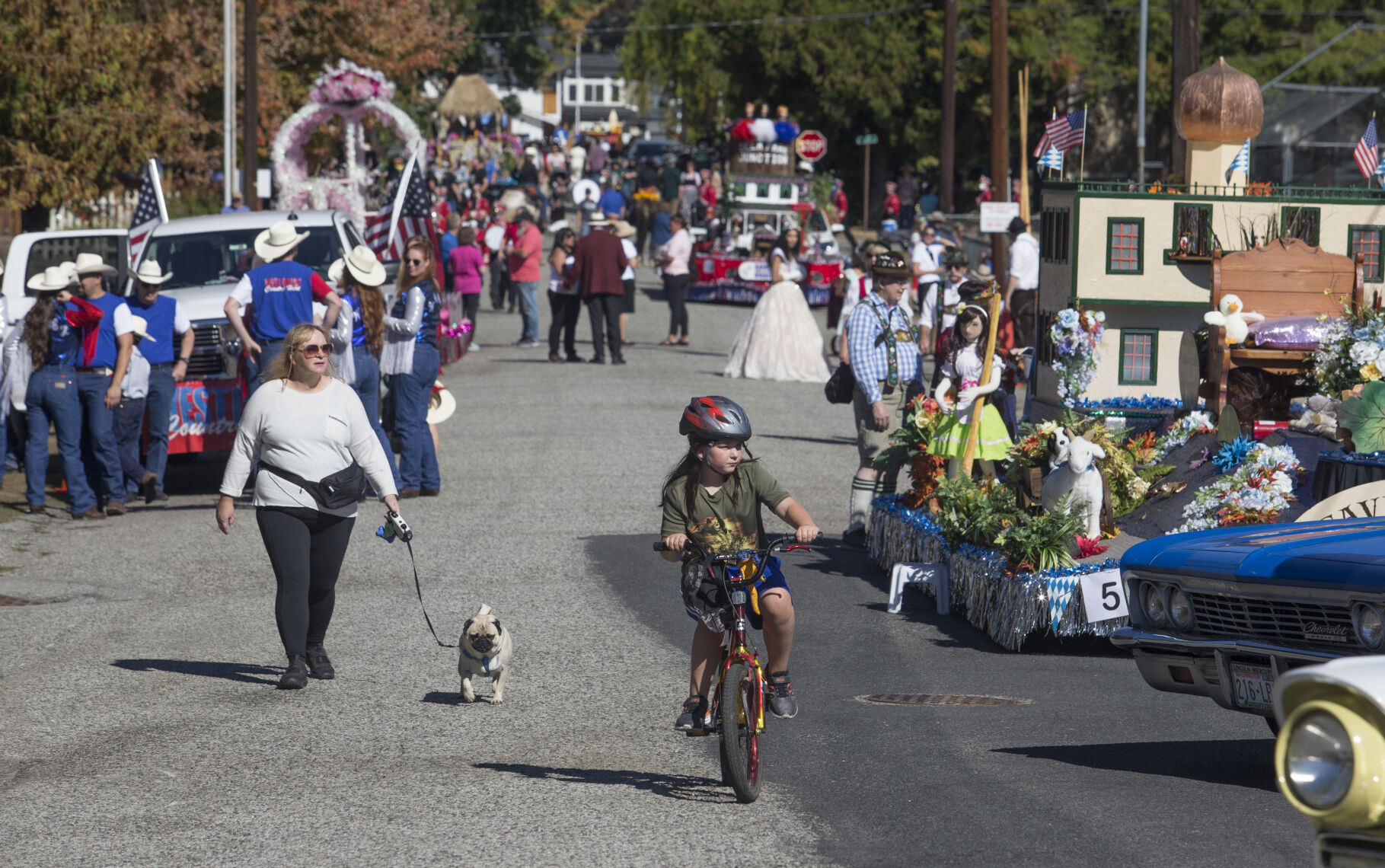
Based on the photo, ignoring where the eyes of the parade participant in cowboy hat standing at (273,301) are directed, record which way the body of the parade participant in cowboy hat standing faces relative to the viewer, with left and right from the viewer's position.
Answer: facing away from the viewer

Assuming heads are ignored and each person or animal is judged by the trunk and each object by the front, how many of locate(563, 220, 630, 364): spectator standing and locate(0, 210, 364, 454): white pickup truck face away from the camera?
1

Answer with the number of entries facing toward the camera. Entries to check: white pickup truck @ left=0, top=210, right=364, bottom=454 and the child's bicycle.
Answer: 2

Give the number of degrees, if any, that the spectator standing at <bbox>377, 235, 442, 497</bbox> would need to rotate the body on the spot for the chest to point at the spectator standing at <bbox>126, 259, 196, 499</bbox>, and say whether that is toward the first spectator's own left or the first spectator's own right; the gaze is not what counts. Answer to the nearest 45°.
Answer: approximately 45° to the first spectator's own right

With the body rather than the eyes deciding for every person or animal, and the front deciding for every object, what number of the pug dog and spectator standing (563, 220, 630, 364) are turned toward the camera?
1

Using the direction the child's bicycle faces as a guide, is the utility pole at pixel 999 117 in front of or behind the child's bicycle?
behind

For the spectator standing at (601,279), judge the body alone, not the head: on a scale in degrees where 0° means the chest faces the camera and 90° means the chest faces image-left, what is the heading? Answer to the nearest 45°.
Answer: approximately 180°

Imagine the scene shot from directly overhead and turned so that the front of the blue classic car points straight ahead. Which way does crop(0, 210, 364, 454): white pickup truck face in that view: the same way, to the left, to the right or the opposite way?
to the left

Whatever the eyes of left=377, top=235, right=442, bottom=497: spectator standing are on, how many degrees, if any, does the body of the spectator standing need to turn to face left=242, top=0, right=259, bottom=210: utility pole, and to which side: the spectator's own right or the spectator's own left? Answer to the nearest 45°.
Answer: approximately 90° to the spectator's own right

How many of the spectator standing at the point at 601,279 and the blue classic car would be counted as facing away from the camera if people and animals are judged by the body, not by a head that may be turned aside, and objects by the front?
1
